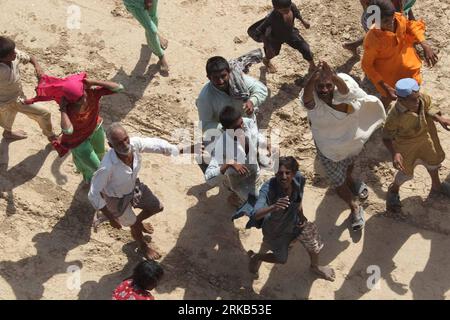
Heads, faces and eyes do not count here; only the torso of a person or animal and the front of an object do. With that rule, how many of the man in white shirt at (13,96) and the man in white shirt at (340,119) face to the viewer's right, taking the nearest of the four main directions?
1

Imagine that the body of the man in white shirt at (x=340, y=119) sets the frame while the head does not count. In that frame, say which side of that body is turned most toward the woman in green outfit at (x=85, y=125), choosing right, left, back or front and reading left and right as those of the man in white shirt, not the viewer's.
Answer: right

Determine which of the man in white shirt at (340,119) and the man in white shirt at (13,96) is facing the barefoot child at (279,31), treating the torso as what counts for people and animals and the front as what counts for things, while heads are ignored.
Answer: the man in white shirt at (13,96)

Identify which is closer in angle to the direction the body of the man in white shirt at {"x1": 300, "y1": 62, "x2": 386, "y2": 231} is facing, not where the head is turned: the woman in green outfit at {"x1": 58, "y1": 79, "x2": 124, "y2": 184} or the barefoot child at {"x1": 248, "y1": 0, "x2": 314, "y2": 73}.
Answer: the woman in green outfit

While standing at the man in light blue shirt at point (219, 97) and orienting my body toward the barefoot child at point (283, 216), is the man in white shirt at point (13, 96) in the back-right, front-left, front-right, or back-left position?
back-right

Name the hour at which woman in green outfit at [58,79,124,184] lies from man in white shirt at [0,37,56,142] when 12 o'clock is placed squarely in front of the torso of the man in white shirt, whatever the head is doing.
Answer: The woman in green outfit is roughly at 2 o'clock from the man in white shirt.

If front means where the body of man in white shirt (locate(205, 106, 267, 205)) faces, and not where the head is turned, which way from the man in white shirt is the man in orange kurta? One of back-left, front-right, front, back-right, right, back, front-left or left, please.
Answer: left

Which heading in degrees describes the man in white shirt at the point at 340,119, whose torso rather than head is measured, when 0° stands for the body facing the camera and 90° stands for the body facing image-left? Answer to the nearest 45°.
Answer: approximately 0°

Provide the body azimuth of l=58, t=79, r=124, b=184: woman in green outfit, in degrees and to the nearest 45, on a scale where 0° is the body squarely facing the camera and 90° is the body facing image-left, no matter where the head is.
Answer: approximately 315°

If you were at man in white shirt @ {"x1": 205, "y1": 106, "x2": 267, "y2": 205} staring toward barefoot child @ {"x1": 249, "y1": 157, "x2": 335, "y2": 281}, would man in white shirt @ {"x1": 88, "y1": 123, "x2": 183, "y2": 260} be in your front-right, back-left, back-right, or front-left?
back-right
